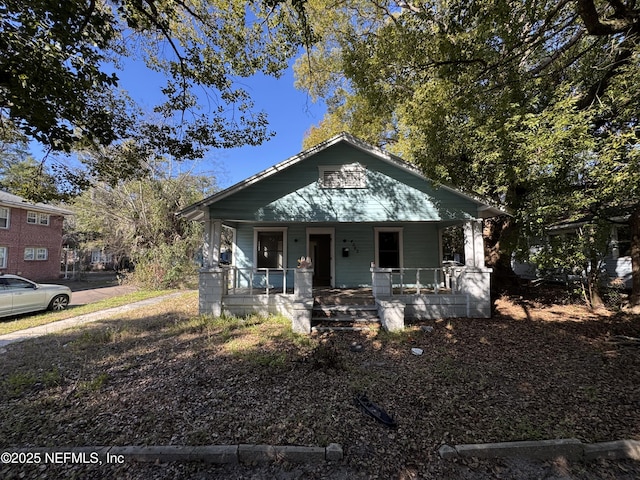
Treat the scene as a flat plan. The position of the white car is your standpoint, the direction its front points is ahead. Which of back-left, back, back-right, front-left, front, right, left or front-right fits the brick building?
left

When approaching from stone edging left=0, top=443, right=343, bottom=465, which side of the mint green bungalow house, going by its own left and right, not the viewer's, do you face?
front

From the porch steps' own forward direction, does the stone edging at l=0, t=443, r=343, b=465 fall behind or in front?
in front

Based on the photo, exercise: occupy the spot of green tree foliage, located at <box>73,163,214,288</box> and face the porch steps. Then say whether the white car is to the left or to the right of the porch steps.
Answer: right

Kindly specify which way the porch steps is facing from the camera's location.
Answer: facing the viewer

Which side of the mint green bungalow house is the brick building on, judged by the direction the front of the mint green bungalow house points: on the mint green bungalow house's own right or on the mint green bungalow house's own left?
on the mint green bungalow house's own right

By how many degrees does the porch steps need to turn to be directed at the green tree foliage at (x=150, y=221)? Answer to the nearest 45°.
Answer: approximately 135° to its right

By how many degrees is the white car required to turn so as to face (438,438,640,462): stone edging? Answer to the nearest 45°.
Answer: approximately 90° to its right

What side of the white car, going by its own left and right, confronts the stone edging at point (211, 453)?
right

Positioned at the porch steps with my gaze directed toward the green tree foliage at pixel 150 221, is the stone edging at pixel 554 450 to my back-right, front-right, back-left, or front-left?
back-left

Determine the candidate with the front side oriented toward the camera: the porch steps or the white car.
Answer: the porch steps

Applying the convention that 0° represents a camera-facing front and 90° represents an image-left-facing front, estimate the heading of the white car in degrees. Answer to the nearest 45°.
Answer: approximately 270°

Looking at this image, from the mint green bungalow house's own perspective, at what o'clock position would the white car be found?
The white car is roughly at 3 o'clock from the mint green bungalow house.

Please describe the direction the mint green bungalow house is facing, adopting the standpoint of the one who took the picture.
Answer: facing the viewer
